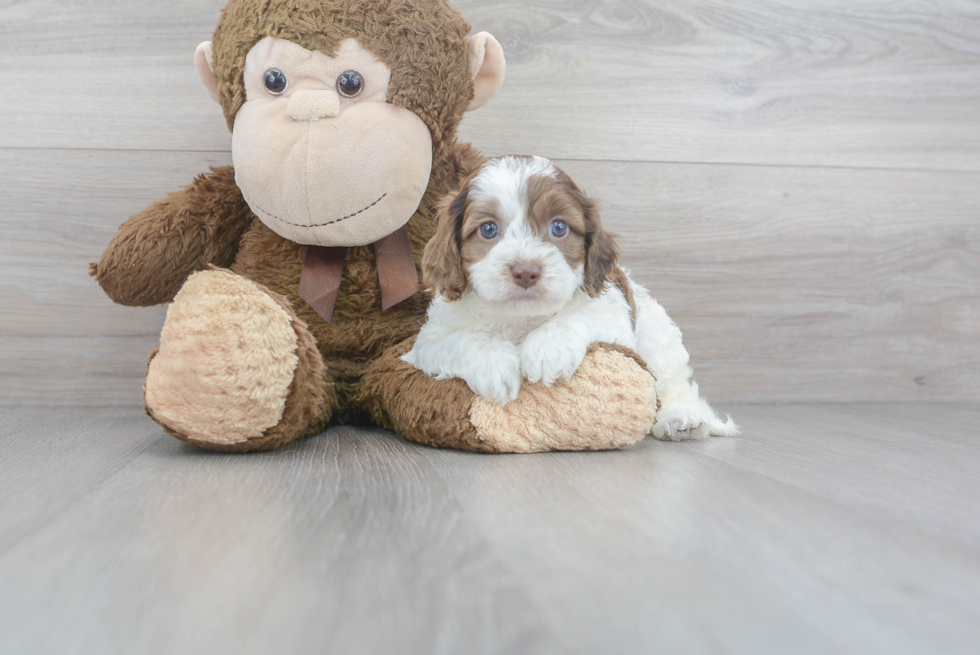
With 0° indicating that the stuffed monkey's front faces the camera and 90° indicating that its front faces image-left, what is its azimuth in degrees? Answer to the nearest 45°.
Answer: approximately 0°
